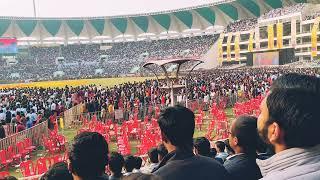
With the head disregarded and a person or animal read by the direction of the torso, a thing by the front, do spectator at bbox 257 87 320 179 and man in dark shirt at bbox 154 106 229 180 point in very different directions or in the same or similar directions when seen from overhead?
same or similar directions

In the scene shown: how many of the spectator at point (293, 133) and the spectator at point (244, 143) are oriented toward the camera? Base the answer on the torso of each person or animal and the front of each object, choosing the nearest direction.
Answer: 0

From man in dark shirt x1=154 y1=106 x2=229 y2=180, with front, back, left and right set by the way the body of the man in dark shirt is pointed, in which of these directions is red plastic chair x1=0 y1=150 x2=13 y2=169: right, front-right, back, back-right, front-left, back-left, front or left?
front

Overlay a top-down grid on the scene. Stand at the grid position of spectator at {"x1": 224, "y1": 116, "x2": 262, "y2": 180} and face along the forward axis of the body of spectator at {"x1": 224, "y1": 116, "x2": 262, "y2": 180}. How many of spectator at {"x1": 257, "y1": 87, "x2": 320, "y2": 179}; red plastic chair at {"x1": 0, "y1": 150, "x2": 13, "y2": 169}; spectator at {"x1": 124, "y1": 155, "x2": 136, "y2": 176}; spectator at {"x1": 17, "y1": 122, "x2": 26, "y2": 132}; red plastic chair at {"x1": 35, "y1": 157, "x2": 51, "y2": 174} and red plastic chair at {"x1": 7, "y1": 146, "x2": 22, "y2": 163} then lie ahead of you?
5

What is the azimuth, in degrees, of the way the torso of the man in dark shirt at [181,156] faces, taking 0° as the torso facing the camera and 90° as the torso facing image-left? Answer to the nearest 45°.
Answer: approximately 135°

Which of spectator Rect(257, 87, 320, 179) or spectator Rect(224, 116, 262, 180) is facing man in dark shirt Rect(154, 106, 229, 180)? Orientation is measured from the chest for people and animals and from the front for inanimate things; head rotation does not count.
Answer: spectator Rect(257, 87, 320, 179)

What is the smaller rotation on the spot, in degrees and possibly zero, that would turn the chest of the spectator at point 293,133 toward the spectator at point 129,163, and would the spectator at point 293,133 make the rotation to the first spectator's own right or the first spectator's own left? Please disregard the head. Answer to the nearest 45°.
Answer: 0° — they already face them

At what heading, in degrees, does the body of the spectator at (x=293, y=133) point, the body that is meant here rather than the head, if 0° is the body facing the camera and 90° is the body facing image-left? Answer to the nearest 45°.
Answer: approximately 135°

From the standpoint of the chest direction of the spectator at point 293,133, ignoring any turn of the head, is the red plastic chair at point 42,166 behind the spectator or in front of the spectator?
in front

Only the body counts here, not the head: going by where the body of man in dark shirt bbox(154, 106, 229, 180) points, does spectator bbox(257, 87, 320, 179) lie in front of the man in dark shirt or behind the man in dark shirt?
behind

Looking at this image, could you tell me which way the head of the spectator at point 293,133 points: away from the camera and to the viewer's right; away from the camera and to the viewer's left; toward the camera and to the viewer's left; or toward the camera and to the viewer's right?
away from the camera and to the viewer's left

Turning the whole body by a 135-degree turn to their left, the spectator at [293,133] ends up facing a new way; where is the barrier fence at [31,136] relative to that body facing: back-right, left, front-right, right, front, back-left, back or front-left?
back-right

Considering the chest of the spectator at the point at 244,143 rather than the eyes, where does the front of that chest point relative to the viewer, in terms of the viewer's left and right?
facing away from the viewer and to the left of the viewer

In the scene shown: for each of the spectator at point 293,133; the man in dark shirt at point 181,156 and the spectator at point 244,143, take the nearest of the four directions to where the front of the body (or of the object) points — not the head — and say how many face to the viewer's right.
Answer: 0
